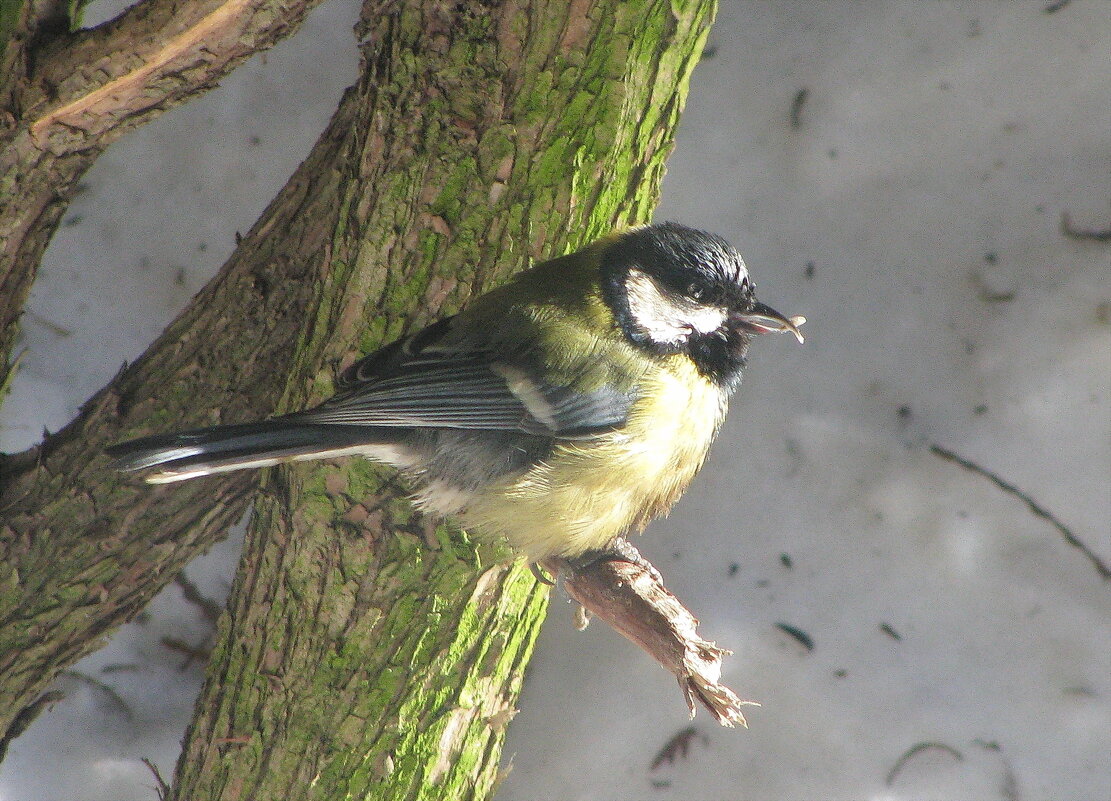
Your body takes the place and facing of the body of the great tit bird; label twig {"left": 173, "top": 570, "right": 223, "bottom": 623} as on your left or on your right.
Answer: on your left

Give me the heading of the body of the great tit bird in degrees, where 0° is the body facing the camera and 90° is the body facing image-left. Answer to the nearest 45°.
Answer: approximately 270°

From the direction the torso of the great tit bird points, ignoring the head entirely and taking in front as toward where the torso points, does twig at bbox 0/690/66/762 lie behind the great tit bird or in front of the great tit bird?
behind

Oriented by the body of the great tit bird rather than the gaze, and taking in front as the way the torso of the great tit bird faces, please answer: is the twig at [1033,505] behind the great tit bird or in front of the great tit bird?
in front

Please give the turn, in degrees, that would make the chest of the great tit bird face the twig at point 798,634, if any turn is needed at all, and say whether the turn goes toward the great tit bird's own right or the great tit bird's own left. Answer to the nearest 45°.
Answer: approximately 45° to the great tit bird's own left
